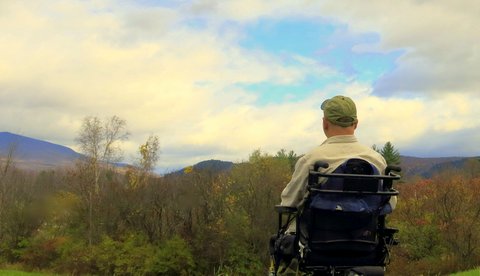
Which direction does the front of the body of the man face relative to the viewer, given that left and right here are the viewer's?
facing away from the viewer
